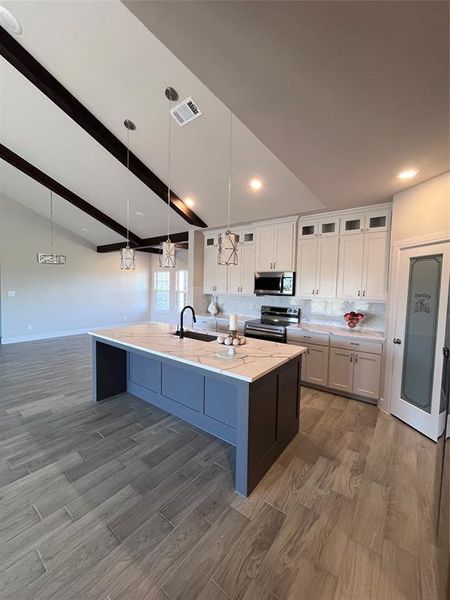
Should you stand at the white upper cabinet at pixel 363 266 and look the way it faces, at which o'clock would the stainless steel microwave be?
The stainless steel microwave is roughly at 3 o'clock from the white upper cabinet.

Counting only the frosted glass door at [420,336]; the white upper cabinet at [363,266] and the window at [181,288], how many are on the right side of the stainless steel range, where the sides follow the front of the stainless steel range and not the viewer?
1

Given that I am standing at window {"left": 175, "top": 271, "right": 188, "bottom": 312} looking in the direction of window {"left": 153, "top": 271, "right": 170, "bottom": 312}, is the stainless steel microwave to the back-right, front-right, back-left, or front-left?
back-left

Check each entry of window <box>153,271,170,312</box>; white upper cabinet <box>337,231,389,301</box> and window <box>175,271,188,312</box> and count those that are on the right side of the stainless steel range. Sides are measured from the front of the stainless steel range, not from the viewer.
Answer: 2

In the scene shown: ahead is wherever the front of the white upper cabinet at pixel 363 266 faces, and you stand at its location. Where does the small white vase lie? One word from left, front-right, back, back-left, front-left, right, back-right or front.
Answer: right

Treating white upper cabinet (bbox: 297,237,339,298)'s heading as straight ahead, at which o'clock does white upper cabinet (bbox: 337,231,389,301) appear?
white upper cabinet (bbox: 337,231,389,301) is roughly at 8 o'clock from white upper cabinet (bbox: 297,237,339,298).

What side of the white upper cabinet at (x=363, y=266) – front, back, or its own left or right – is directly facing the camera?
front

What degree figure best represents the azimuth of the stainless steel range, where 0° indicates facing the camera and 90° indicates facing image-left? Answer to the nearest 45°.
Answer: approximately 45°

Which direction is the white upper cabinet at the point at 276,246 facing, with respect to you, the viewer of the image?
facing the viewer and to the left of the viewer

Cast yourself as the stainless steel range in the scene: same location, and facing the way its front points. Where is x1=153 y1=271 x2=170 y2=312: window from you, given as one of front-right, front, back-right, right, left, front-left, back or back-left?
right

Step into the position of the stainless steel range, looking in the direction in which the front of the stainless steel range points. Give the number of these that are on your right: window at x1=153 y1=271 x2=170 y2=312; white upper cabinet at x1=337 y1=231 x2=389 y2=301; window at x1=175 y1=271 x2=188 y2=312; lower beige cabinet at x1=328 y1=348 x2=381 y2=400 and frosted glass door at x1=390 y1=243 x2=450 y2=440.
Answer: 2

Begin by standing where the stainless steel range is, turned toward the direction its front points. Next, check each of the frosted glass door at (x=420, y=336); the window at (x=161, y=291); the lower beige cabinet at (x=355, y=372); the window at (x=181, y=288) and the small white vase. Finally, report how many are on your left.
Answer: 2

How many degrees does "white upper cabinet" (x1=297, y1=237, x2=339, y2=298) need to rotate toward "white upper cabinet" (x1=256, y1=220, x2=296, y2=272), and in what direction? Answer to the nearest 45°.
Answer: approximately 45° to its right

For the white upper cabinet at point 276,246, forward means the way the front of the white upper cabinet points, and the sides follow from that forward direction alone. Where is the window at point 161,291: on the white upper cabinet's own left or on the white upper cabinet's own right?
on the white upper cabinet's own right

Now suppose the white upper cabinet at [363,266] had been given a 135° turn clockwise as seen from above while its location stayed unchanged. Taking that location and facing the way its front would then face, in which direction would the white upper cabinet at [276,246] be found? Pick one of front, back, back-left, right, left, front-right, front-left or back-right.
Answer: front-left
